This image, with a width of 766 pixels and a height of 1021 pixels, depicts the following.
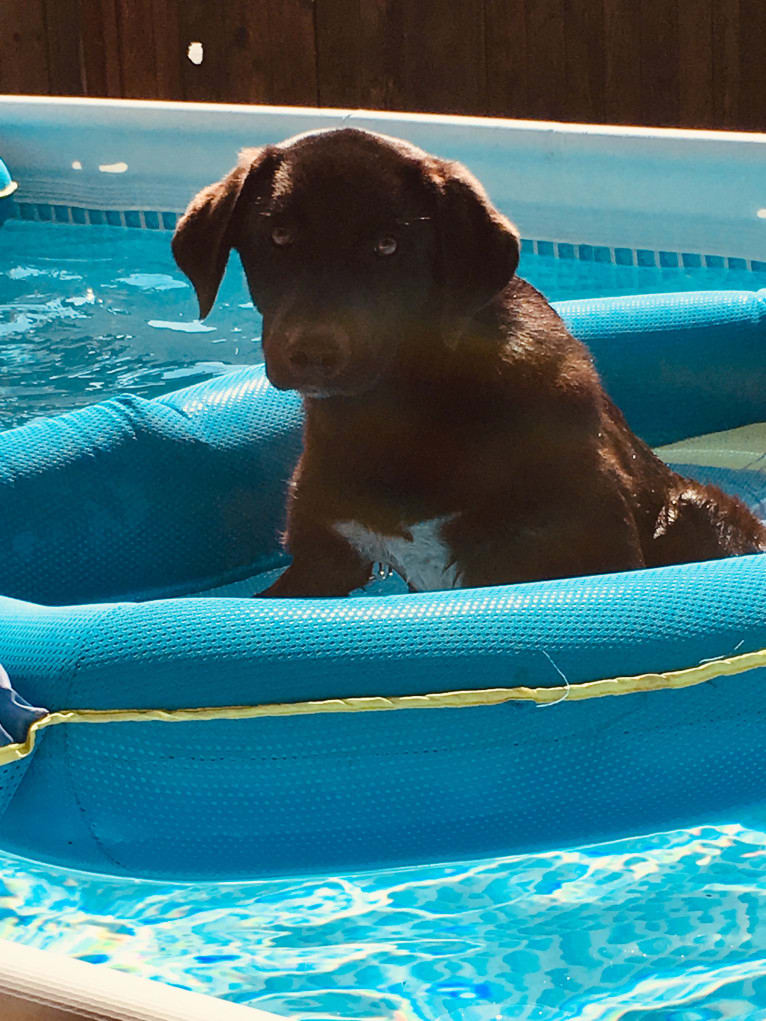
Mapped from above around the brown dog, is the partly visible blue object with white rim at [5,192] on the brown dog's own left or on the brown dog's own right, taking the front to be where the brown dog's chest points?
on the brown dog's own right

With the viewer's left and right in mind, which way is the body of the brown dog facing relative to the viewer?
facing the viewer and to the left of the viewer
